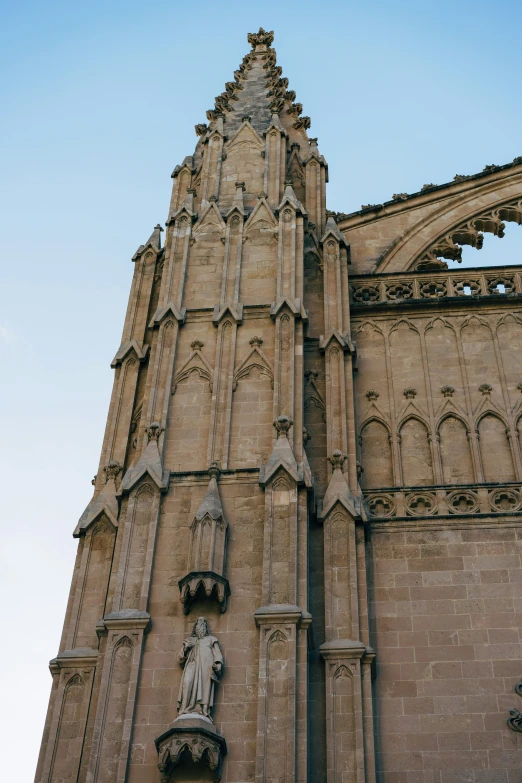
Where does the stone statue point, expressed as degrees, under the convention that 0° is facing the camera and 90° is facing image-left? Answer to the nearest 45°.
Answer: approximately 0°
